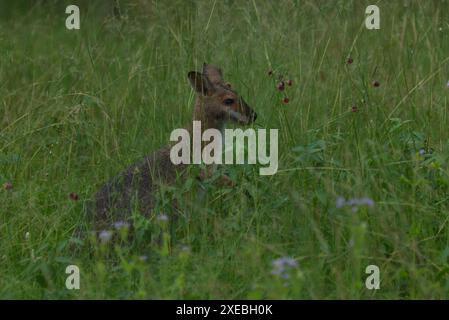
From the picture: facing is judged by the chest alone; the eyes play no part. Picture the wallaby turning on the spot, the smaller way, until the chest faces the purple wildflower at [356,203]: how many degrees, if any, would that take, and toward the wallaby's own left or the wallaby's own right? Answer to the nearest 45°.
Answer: approximately 45° to the wallaby's own right

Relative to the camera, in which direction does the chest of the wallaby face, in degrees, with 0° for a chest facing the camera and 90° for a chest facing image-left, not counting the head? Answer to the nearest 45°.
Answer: approximately 270°

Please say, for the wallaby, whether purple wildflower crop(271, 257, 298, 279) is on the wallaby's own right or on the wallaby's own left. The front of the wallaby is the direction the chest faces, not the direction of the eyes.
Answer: on the wallaby's own right
